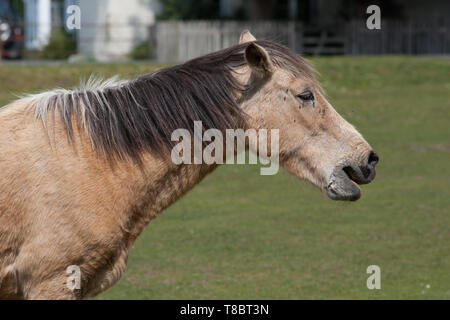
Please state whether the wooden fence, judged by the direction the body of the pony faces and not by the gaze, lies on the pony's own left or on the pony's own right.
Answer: on the pony's own left

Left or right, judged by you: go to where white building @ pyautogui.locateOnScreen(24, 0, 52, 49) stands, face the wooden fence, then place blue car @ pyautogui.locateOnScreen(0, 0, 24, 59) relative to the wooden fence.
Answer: right

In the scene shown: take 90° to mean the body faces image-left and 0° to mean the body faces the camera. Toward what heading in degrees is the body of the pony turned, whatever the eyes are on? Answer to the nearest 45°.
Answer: approximately 270°

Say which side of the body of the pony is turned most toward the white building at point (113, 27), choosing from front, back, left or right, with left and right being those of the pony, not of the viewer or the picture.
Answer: left

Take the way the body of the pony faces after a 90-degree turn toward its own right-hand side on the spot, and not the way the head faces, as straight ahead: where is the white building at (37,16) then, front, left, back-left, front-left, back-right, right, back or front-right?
back
